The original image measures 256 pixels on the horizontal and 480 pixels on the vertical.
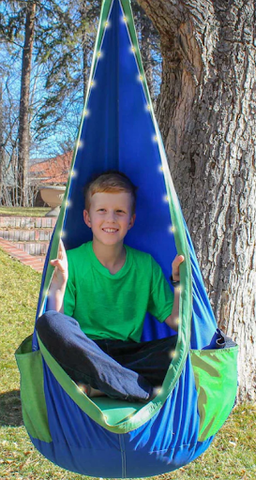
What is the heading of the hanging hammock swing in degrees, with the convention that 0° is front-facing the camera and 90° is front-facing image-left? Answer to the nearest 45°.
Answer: approximately 0°

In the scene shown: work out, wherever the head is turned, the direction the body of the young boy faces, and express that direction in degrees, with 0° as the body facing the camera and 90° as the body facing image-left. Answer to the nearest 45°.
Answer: approximately 0°

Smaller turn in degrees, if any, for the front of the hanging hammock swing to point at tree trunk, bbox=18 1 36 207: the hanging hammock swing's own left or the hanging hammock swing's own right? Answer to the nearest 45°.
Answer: approximately 180°

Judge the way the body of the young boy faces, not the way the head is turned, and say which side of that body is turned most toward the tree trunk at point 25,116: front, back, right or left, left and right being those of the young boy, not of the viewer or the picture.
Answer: back
